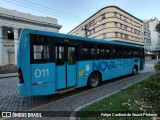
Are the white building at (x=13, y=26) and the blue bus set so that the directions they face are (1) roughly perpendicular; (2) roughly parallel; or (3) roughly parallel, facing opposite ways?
roughly perpendicular

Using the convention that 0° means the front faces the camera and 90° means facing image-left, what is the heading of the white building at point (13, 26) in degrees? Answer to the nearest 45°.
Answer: approximately 315°
